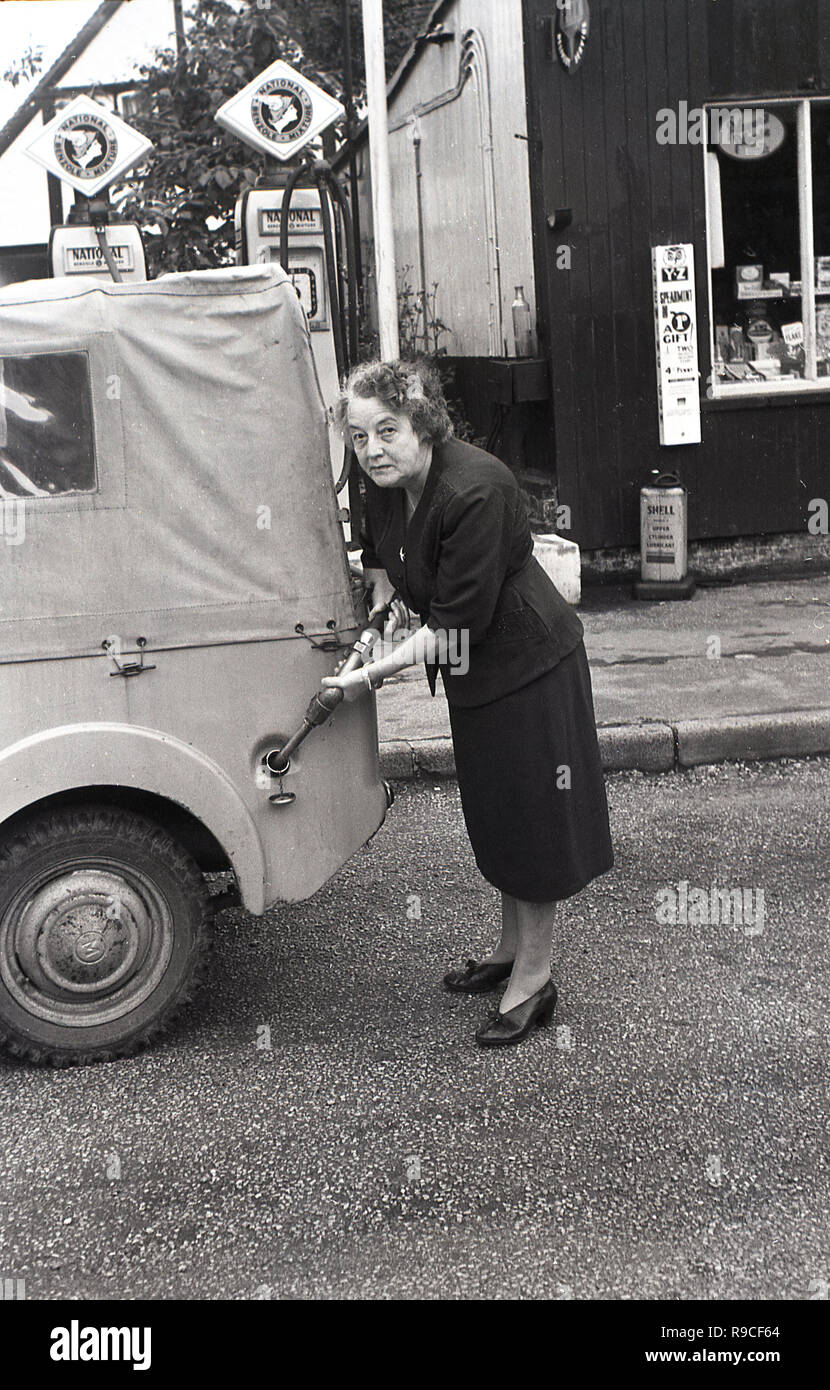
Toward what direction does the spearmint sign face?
toward the camera

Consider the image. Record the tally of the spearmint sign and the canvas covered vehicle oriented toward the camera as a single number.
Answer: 1

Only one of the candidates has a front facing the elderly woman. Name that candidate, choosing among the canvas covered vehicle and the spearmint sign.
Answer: the spearmint sign

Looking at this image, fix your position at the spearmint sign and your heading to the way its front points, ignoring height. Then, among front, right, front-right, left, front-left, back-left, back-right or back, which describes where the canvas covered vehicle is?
front

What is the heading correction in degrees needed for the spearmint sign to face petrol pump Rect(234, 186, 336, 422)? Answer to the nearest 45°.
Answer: approximately 90° to its right

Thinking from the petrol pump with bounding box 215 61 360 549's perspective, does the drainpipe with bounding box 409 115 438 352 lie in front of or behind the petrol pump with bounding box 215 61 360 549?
behind

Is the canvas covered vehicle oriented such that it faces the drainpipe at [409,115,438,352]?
no

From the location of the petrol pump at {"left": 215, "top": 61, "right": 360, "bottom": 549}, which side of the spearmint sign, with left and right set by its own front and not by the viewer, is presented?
right

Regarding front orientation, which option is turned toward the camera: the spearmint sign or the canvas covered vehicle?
the spearmint sign

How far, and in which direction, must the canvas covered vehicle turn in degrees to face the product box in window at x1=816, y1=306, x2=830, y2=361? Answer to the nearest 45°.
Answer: approximately 135° to its right

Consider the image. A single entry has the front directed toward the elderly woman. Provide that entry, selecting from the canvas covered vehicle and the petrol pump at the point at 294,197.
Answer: the petrol pump

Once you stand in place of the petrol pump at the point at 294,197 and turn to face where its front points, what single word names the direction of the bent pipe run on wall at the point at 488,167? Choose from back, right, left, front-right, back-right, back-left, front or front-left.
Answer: back-left

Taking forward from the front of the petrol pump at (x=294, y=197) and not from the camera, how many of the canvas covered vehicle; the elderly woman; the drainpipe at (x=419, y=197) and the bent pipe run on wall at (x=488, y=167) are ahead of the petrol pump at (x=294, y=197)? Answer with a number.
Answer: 2
